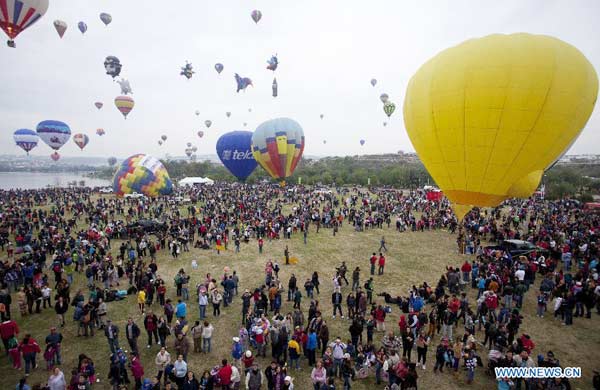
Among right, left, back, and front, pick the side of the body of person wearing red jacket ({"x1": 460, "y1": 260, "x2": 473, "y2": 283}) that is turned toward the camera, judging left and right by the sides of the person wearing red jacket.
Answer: back

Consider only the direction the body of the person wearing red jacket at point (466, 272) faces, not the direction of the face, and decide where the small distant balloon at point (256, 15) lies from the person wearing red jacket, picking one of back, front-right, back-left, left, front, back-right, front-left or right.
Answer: front-left

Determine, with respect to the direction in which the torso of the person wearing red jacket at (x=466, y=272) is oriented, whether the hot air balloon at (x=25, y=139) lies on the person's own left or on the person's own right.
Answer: on the person's own left

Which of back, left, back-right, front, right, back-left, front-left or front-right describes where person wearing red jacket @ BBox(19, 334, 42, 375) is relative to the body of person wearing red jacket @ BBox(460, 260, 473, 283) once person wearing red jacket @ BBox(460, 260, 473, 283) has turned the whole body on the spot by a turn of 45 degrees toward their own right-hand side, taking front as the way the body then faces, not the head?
back

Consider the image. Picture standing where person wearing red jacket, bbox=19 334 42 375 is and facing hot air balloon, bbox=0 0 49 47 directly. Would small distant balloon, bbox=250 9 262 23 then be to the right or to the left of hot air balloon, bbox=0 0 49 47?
right

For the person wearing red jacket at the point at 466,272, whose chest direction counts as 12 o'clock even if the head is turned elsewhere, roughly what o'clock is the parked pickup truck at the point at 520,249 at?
The parked pickup truck is roughly at 1 o'clock from the person wearing red jacket.

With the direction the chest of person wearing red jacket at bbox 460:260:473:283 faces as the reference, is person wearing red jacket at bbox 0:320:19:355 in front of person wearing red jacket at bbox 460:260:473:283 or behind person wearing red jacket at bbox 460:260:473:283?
behind
